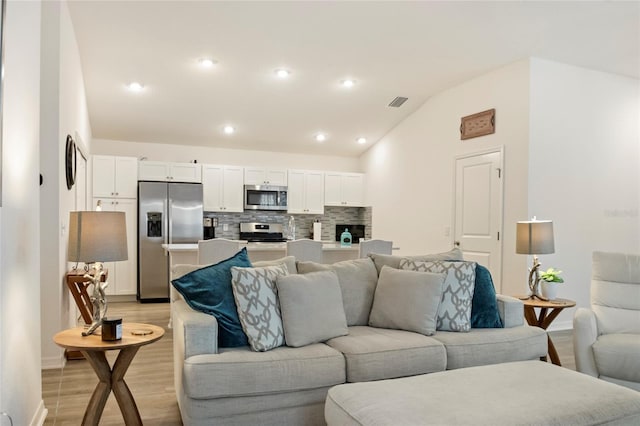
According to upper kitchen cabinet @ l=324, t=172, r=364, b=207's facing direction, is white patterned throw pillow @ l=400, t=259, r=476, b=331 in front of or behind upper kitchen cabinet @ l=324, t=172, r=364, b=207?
in front

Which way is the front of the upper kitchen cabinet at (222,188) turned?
toward the camera

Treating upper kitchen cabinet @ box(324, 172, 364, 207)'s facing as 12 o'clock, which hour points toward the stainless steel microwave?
The stainless steel microwave is roughly at 2 o'clock from the upper kitchen cabinet.

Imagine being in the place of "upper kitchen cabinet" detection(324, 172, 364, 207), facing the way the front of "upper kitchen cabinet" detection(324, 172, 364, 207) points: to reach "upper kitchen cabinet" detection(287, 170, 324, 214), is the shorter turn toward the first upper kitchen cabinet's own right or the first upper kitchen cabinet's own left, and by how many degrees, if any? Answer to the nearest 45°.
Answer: approximately 45° to the first upper kitchen cabinet's own right

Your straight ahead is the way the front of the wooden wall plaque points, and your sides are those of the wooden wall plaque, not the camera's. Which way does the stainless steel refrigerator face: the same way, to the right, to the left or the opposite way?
to the left

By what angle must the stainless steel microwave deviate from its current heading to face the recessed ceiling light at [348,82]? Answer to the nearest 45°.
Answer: approximately 45° to its left

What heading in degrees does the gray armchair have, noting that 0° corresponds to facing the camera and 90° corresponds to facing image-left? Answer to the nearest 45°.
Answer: approximately 45°

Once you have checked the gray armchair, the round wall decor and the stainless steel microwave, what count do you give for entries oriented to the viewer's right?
1

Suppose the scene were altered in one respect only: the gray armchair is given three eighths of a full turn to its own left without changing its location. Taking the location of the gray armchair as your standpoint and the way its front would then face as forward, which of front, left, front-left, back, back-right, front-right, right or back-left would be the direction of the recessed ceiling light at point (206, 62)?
back

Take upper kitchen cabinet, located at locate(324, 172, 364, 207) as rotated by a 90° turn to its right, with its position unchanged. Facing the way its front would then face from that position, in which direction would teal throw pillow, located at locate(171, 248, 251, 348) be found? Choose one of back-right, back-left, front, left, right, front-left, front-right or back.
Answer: left

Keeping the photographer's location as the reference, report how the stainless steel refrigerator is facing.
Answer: facing the viewer

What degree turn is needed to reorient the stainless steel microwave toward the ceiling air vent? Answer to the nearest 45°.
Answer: approximately 45° to its left

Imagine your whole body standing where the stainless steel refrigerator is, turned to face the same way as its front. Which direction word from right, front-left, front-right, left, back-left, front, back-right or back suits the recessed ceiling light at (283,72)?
front-left

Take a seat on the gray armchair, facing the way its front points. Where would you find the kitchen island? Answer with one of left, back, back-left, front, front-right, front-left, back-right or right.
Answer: front-right

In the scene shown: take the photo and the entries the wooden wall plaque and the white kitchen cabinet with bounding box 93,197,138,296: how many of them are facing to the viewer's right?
0

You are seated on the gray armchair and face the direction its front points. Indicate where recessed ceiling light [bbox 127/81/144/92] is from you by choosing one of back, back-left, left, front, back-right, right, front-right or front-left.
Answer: front-right
